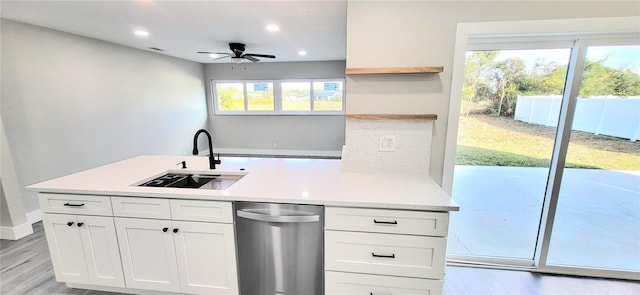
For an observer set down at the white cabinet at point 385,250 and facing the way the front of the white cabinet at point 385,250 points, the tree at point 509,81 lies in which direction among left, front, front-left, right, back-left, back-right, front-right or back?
back-left

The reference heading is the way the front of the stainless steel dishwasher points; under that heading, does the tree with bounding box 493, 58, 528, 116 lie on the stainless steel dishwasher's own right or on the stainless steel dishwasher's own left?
on the stainless steel dishwasher's own left

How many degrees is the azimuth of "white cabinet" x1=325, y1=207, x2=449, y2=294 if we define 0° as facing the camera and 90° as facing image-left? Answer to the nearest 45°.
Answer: approximately 0°

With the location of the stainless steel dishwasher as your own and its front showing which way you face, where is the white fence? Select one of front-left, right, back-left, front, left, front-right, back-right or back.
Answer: left

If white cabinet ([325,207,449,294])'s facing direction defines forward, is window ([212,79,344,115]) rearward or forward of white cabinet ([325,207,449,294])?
rearward

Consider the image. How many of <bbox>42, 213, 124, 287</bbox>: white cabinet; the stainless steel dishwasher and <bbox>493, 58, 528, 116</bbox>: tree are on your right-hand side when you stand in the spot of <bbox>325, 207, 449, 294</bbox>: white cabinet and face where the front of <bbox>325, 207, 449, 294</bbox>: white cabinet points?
2
